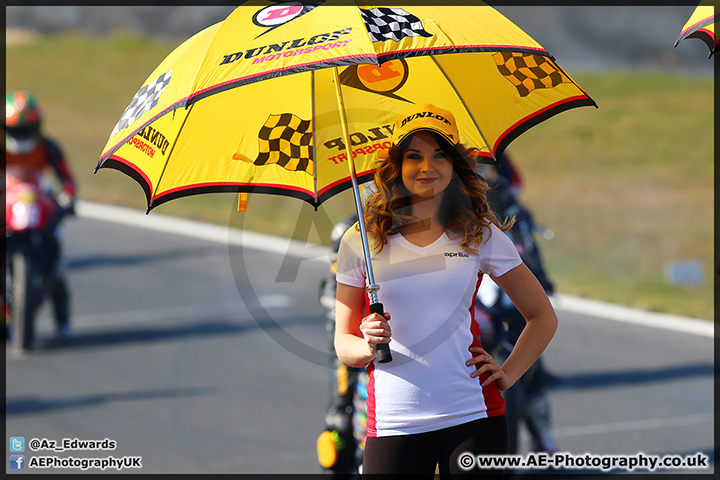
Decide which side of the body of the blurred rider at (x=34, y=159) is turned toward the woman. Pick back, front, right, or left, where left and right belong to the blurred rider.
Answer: front

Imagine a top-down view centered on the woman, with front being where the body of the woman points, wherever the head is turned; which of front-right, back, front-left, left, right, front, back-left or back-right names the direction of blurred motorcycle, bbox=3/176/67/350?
back-right

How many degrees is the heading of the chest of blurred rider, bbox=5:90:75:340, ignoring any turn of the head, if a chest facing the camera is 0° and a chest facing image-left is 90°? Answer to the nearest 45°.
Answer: approximately 0°

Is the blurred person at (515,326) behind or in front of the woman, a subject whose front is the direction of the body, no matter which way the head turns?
behind

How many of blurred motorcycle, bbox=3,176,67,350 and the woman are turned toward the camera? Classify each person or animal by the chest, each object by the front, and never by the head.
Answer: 2

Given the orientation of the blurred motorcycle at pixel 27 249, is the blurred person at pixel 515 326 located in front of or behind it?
in front
